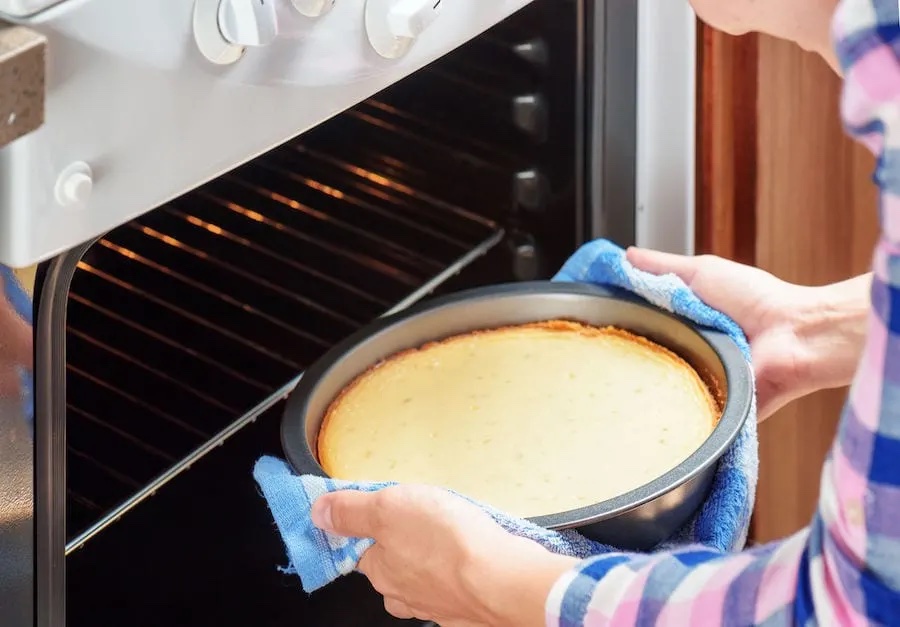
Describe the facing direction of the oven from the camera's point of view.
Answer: facing the viewer and to the right of the viewer

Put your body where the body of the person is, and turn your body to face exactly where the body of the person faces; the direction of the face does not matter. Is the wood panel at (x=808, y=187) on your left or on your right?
on your right

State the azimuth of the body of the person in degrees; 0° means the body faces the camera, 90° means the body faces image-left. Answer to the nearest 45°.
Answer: approximately 90°

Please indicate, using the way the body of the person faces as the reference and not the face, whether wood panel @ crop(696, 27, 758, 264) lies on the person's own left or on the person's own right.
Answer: on the person's own right
